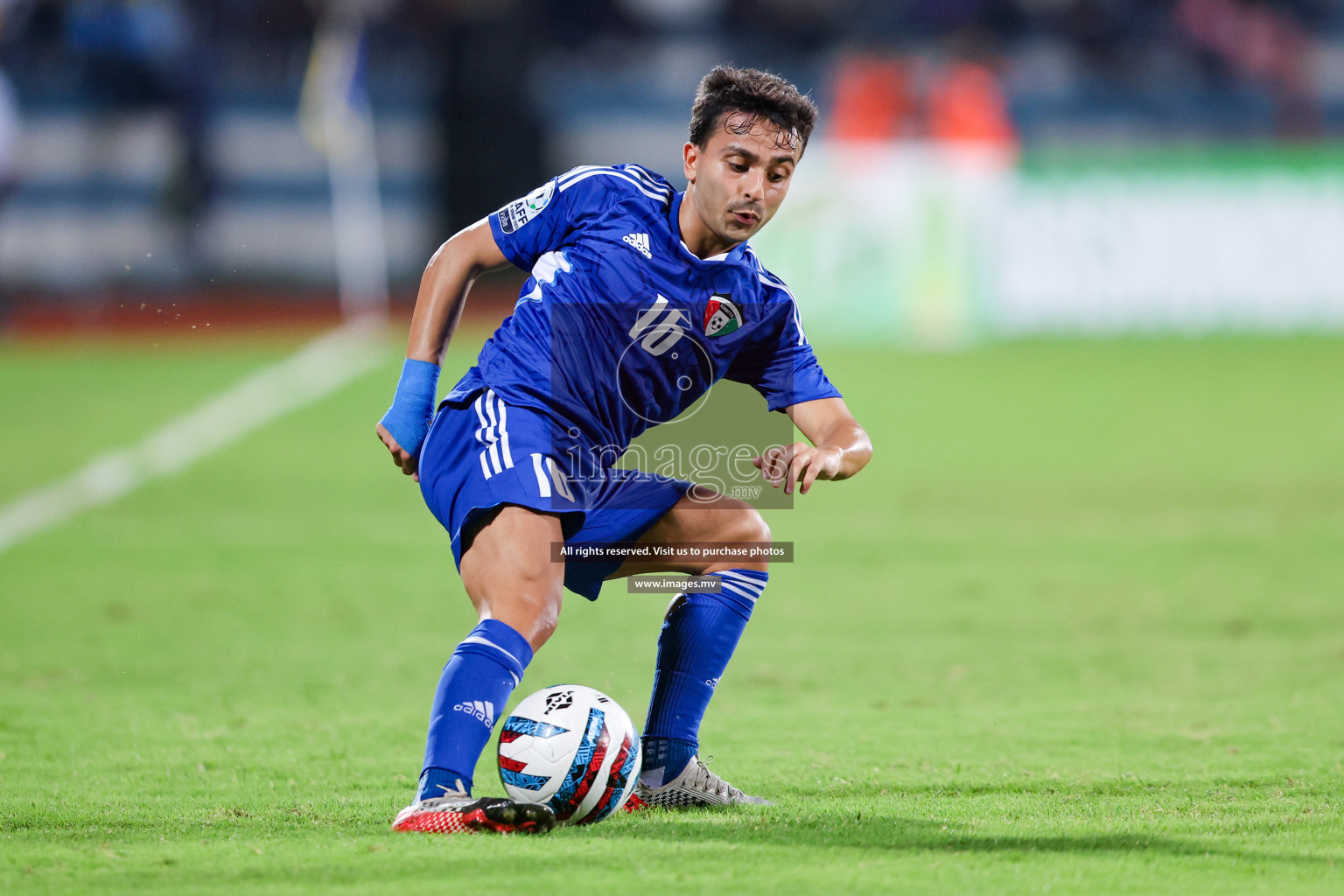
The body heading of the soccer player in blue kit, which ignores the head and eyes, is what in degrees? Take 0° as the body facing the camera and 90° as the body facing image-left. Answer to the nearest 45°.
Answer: approximately 315°

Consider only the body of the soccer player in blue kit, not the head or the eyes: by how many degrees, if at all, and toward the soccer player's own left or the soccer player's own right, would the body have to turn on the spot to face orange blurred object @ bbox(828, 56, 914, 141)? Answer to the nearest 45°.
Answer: approximately 135° to the soccer player's own left

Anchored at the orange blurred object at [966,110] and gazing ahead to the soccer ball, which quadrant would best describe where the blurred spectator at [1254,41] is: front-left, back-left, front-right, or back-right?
back-left

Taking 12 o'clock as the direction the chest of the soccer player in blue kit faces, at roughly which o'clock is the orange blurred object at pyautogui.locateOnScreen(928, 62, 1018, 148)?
The orange blurred object is roughly at 8 o'clock from the soccer player in blue kit.

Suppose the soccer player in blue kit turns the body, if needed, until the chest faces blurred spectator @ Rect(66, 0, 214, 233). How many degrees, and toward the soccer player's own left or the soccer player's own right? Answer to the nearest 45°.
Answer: approximately 135° to the soccer player's own left
